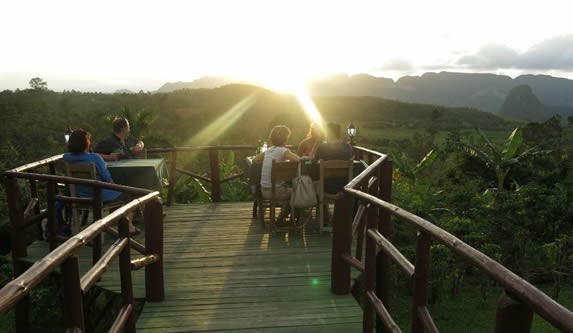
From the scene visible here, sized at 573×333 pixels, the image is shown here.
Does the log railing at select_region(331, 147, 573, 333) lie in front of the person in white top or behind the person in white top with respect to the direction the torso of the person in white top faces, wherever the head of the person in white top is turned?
behind

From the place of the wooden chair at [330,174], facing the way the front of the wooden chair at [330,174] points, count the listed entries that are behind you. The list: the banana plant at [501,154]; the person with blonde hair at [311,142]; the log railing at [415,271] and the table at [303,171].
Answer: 1

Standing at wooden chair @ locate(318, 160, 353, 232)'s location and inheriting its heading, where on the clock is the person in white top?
The person in white top is roughly at 9 o'clock from the wooden chair.

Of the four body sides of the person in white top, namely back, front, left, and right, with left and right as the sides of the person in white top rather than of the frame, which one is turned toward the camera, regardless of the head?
back

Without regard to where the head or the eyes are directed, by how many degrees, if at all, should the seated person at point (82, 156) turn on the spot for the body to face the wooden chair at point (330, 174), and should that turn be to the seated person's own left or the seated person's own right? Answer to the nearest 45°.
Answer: approximately 45° to the seated person's own right

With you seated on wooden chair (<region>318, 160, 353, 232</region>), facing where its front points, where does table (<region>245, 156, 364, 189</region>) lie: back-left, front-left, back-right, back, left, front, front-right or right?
front-left

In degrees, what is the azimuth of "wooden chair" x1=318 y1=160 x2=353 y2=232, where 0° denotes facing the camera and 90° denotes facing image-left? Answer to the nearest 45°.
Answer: approximately 180°

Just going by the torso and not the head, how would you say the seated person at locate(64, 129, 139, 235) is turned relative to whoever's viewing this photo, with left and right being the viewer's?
facing away from the viewer and to the right of the viewer

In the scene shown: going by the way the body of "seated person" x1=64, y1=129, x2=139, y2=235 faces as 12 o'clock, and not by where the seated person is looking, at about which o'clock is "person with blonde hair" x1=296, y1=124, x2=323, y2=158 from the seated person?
The person with blonde hair is roughly at 1 o'clock from the seated person.

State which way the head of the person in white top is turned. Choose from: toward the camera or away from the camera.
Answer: away from the camera

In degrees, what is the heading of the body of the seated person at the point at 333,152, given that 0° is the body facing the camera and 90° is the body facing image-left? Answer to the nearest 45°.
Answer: approximately 180°

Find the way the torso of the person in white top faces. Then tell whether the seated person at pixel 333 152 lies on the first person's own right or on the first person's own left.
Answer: on the first person's own right
